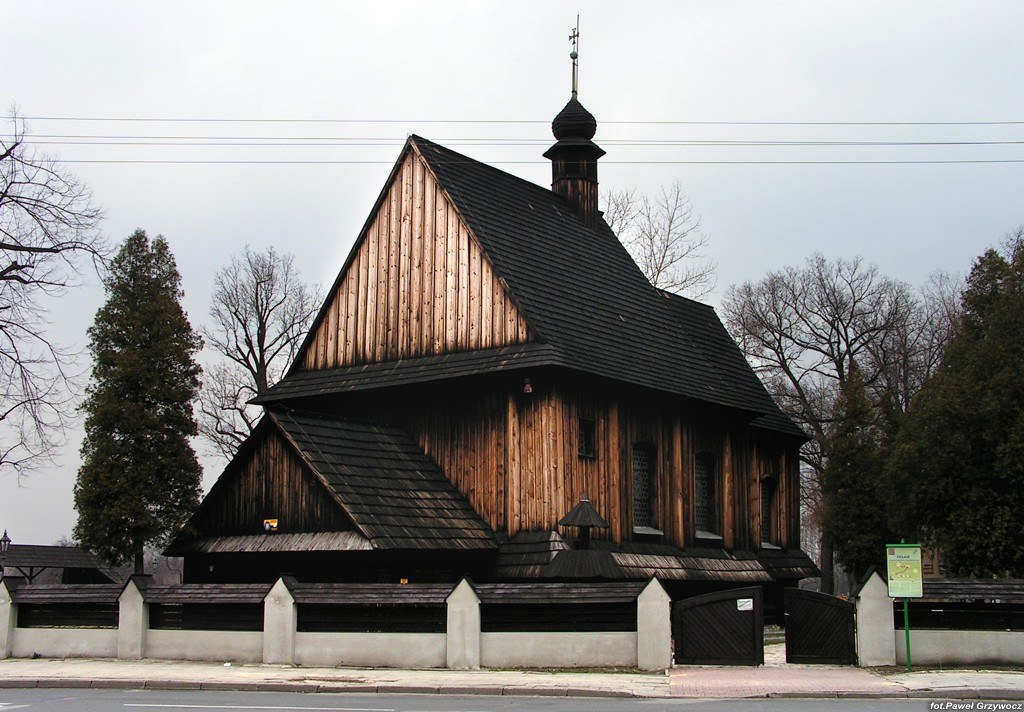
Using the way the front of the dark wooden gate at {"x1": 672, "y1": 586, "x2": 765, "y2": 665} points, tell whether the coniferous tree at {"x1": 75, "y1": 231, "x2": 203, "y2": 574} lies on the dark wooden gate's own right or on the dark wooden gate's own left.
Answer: on the dark wooden gate's own right

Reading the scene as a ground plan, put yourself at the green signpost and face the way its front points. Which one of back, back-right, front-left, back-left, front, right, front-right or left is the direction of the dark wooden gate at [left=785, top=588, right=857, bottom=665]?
back-right

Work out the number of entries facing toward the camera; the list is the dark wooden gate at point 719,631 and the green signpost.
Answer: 2

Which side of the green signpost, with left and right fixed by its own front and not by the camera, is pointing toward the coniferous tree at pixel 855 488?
back

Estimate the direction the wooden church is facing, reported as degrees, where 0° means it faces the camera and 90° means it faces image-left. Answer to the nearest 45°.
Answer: approximately 45°

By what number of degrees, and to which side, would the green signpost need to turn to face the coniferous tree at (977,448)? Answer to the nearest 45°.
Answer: approximately 180°
